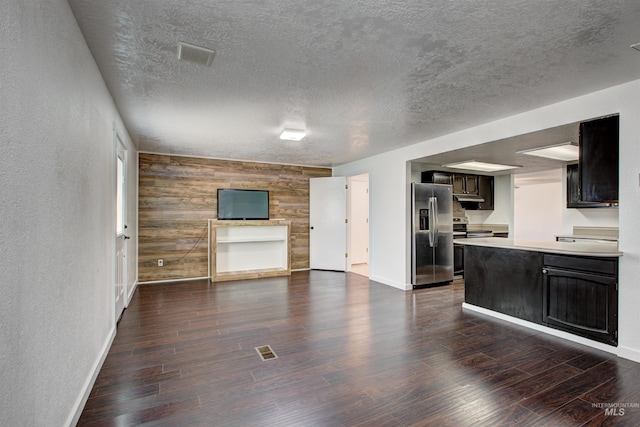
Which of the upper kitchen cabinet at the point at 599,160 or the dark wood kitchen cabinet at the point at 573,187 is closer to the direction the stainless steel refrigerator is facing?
the upper kitchen cabinet

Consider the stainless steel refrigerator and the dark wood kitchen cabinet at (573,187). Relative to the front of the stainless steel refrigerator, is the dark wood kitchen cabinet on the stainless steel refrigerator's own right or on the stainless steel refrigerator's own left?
on the stainless steel refrigerator's own left

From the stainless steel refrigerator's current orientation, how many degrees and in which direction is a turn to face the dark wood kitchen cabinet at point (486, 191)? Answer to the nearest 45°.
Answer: approximately 90° to its left

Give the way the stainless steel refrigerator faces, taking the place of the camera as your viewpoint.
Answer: facing the viewer and to the right of the viewer

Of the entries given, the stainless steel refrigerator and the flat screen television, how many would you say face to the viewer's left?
0

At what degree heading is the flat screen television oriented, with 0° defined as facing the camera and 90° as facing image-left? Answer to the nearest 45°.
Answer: approximately 0°

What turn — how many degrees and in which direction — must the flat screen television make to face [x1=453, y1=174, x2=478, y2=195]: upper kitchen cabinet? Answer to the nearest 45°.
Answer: approximately 90° to its left

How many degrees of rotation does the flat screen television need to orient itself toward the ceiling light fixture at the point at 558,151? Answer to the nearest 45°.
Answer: approximately 45° to its left

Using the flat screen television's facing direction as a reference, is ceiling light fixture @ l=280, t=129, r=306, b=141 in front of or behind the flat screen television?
in front

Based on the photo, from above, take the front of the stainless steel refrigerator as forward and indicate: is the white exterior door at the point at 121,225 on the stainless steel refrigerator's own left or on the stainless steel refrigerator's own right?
on the stainless steel refrigerator's own right

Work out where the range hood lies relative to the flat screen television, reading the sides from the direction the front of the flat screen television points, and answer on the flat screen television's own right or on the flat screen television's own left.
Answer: on the flat screen television's own left
